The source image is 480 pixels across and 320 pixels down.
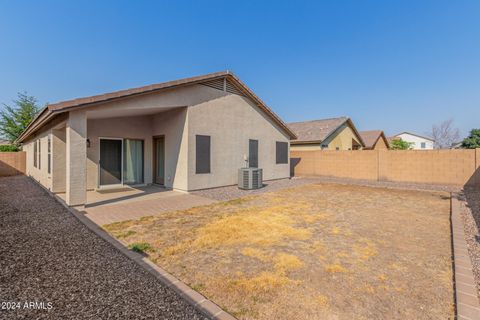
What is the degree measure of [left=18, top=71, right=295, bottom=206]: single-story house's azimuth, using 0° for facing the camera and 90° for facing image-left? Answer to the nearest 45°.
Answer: approximately 135°

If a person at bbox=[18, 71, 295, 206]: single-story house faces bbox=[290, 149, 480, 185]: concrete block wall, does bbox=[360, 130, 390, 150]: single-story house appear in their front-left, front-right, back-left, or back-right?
front-left

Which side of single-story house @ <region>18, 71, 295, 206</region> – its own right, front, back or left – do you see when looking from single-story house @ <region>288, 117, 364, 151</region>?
right

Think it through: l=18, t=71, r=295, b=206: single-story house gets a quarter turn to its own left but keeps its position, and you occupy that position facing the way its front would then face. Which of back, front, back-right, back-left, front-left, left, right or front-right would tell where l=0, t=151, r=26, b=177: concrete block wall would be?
right

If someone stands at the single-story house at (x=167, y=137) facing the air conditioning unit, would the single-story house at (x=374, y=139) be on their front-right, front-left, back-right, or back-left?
front-left

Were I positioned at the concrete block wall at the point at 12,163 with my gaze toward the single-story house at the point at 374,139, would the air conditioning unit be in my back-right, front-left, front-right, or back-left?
front-right

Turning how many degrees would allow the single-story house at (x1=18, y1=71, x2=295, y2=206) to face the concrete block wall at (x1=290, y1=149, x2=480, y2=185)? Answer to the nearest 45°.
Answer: approximately 135° to its right
